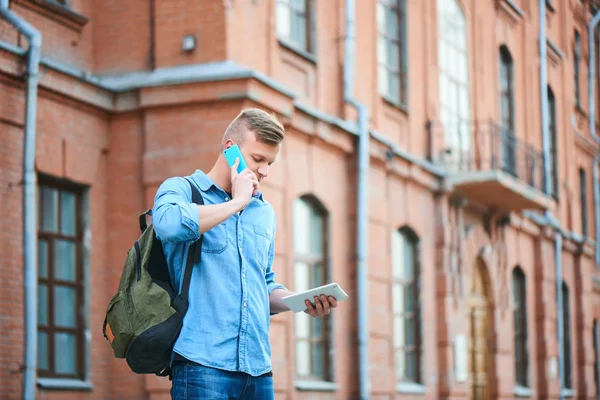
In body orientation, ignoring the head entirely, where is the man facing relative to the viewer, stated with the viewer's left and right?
facing the viewer and to the right of the viewer

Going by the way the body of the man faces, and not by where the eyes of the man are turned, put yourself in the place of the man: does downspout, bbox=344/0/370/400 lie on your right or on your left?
on your left

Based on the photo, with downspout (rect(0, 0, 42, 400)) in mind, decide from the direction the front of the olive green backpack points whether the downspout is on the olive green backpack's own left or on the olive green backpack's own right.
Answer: on the olive green backpack's own right

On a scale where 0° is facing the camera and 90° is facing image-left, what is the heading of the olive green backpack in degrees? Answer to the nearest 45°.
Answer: approximately 90°

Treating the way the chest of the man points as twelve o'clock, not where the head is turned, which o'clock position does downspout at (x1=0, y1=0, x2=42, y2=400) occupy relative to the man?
The downspout is roughly at 7 o'clock from the man.

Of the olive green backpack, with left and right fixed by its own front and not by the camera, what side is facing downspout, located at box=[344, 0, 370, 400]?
right

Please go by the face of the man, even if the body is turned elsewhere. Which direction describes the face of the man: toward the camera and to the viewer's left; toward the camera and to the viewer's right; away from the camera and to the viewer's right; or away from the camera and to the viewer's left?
toward the camera and to the viewer's right
